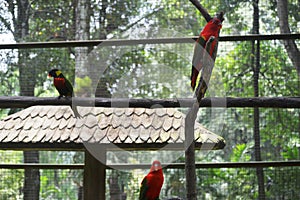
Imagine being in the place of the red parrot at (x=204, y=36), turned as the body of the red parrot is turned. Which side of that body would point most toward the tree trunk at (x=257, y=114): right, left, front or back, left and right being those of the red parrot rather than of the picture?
left

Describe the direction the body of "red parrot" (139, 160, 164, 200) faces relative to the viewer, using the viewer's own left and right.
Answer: facing the viewer and to the right of the viewer

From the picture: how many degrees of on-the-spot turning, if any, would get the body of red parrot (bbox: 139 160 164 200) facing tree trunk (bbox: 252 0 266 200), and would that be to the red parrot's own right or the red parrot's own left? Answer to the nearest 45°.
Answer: approximately 90° to the red parrot's own left

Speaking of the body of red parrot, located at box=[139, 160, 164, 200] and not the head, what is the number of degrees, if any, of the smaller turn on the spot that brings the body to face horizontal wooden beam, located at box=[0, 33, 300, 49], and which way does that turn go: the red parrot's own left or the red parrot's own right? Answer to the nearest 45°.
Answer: approximately 135° to the red parrot's own left

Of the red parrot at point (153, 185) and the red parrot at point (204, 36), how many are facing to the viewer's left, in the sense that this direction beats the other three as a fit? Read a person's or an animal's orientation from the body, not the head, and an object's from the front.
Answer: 0
